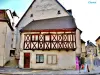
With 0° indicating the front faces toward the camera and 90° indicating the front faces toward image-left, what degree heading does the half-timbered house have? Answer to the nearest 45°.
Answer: approximately 0°
